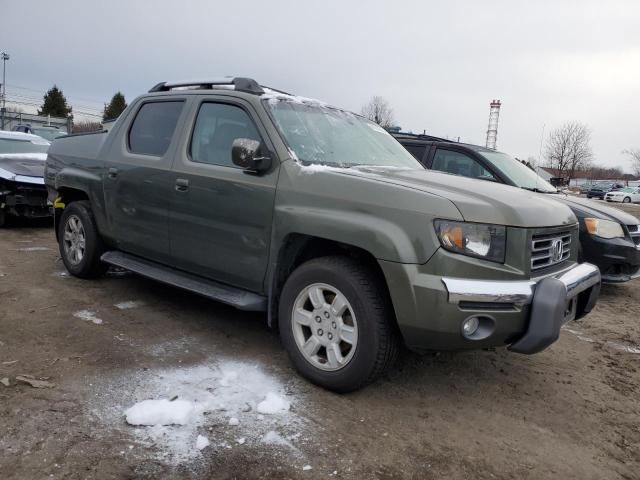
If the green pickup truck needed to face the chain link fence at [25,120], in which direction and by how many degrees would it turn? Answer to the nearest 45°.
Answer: approximately 180°

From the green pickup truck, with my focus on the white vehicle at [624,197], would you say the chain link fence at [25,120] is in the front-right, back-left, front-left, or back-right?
front-left

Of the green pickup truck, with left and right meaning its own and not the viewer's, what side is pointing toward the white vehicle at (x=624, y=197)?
left

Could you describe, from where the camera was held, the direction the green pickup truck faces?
facing the viewer and to the right of the viewer
